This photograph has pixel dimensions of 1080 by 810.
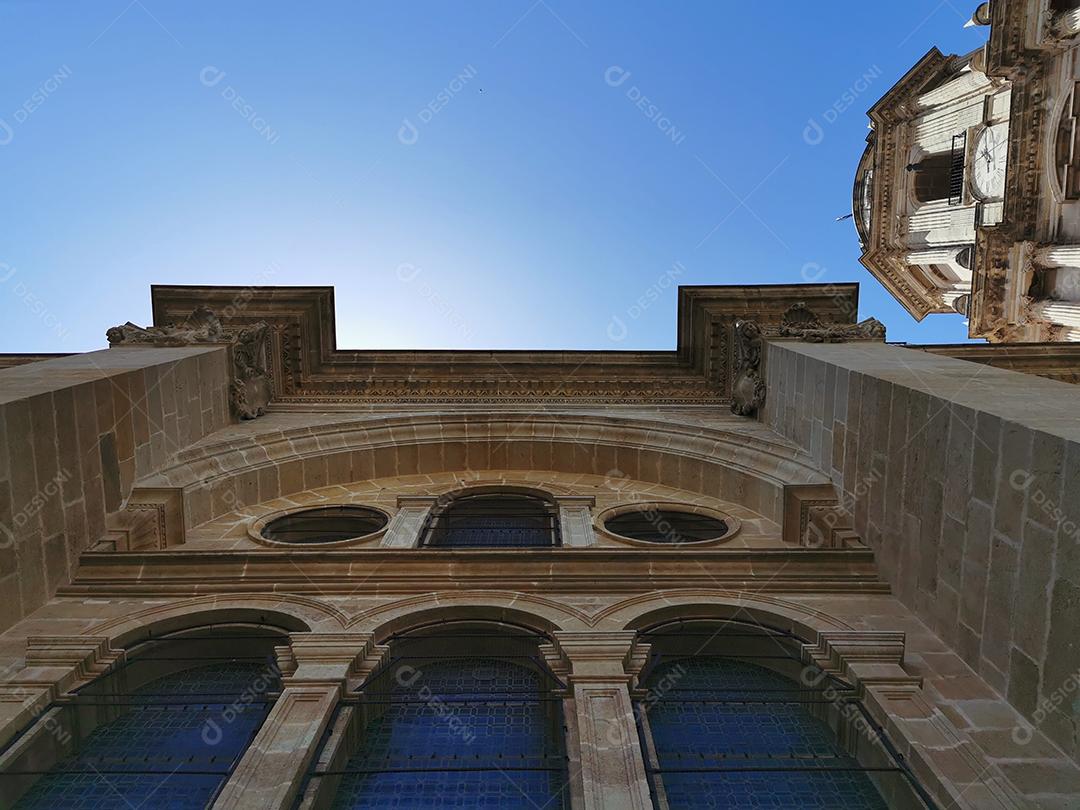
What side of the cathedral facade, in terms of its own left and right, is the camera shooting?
front

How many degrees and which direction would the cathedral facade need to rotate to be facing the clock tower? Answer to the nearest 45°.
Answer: approximately 135° to its left
